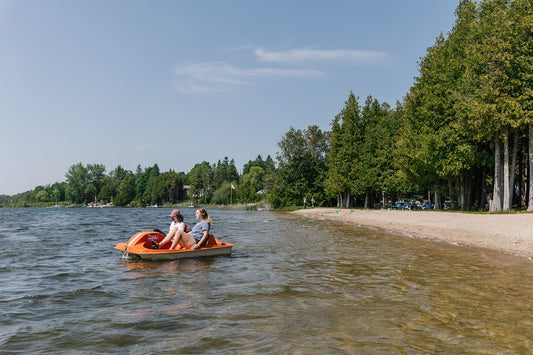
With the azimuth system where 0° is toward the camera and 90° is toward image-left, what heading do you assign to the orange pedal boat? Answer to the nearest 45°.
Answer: approximately 90°

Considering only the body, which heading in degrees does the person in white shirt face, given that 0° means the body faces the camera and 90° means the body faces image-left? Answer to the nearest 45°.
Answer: approximately 90°
